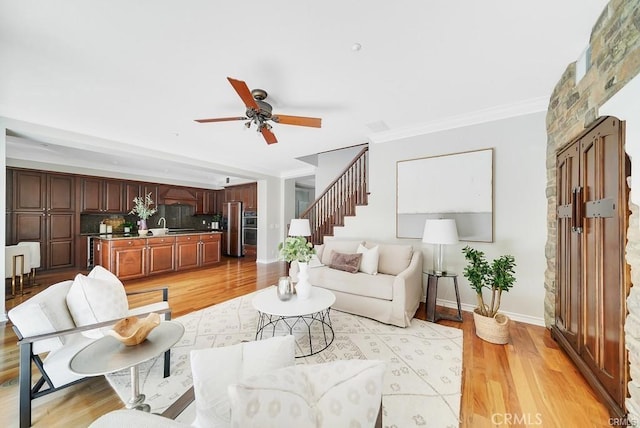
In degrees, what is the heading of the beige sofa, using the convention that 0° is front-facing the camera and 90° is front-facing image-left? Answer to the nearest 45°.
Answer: approximately 45°

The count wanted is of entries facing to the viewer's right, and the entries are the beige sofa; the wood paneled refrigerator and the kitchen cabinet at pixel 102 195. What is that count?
0

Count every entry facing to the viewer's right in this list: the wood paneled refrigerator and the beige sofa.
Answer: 0

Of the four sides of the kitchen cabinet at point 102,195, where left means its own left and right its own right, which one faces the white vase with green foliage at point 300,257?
front

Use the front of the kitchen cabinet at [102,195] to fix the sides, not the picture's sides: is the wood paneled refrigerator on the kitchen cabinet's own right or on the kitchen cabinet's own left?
on the kitchen cabinet's own left

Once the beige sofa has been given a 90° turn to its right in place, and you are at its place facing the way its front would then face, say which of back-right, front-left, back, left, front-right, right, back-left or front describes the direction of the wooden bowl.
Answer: left

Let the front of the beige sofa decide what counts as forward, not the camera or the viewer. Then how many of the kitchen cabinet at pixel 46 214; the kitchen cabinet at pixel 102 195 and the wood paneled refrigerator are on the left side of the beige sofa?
0

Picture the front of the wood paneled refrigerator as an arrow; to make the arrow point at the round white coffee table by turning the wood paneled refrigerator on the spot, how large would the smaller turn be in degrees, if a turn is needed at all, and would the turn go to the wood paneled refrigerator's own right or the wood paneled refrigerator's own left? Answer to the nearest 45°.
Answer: approximately 45° to the wood paneled refrigerator's own left

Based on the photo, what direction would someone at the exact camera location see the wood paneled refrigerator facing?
facing the viewer and to the left of the viewer

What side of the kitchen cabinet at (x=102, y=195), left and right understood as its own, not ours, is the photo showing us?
front

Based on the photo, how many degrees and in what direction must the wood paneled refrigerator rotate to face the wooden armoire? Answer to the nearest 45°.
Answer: approximately 45° to its left

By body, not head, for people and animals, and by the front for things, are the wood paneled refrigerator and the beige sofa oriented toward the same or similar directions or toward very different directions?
same or similar directions

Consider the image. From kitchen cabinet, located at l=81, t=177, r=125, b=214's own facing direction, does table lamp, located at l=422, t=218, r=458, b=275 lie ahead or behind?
ahead
